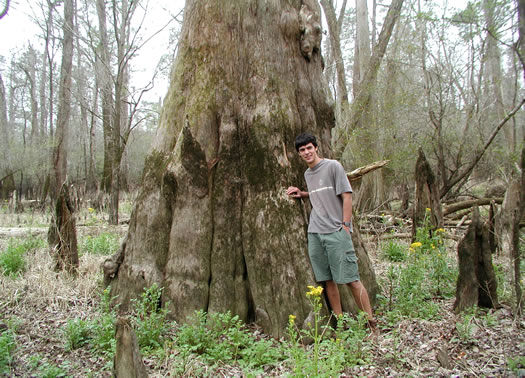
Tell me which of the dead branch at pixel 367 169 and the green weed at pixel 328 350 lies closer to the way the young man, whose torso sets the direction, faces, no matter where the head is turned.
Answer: the green weed

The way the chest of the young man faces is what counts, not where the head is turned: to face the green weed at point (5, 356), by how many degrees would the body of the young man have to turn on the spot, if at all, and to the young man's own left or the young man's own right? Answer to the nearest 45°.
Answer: approximately 45° to the young man's own right

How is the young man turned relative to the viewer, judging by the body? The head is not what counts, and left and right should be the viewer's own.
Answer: facing the viewer and to the left of the viewer

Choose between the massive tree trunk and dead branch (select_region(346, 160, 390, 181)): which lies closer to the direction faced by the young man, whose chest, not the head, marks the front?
the massive tree trunk

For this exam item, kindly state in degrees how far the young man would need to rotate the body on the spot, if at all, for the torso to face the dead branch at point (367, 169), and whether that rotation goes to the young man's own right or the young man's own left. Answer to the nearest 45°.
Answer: approximately 135° to the young man's own right

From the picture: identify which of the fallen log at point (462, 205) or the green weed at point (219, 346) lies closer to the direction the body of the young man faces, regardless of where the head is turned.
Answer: the green weed

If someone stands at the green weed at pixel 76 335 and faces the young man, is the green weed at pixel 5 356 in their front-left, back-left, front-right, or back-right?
back-right

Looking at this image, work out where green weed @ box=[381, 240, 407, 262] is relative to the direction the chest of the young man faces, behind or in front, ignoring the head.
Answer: behind

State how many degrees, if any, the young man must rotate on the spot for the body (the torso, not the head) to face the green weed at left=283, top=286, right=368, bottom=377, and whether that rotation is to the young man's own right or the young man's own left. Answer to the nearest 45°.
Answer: approximately 45° to the young man's own left

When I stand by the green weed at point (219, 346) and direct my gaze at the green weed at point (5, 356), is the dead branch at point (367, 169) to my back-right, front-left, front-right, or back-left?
back-right

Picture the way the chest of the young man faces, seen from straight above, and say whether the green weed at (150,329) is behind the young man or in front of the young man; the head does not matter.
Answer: in front

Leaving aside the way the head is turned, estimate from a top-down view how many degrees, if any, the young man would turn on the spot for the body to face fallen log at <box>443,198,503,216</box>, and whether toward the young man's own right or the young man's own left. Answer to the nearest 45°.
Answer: approximately 180°

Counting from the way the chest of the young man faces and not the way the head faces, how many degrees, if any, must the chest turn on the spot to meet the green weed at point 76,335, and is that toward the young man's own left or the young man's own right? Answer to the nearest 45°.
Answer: approximately 45° to the young man's own right
